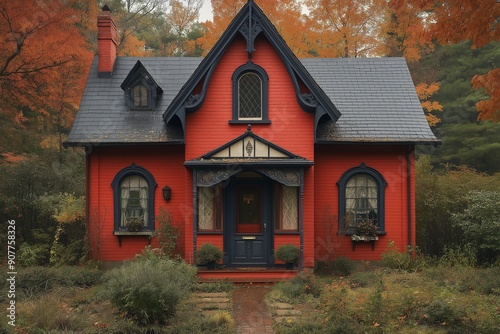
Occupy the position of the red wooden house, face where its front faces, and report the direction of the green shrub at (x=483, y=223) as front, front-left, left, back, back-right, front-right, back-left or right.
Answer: left

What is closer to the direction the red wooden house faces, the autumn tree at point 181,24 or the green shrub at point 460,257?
the green shrub

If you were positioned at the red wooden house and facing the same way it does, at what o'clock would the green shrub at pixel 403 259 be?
The green shrub is roughly at 9 o'clock from the red wooden house.

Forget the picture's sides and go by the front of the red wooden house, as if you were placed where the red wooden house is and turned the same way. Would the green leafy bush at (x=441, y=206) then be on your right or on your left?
on your left

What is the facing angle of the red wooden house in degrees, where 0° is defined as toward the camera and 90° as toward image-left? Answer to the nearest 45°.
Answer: approximately 0°

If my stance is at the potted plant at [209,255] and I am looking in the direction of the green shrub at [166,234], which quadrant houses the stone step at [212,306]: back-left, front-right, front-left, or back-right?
back-left

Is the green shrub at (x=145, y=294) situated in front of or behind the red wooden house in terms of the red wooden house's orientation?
in front

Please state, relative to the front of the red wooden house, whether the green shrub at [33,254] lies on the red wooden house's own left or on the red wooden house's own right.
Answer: on the red wooden house's own right

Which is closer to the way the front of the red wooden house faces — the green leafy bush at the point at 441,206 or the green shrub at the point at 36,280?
the green shrub
